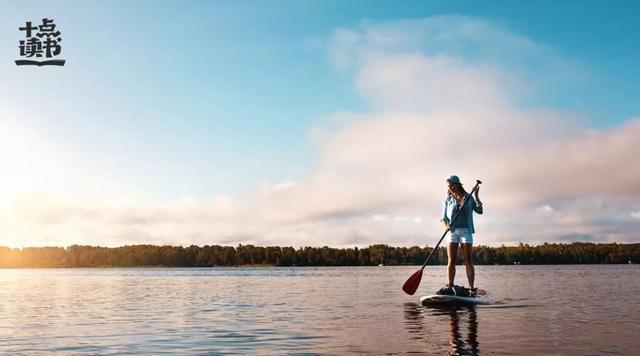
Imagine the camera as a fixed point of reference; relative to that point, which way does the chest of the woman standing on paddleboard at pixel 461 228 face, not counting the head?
toward the camera
